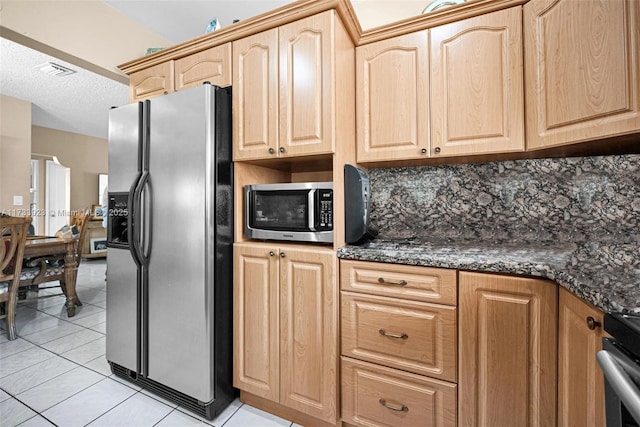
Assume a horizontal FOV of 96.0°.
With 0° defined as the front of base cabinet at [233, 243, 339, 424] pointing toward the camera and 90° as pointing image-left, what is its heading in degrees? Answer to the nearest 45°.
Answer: approximately 45°

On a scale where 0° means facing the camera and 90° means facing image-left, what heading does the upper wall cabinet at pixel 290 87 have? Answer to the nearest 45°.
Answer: approximately 45°

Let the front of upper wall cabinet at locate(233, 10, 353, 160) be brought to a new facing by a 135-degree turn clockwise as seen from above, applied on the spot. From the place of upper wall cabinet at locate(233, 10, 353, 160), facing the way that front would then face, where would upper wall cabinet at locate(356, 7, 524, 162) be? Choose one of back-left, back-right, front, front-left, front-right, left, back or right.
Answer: right

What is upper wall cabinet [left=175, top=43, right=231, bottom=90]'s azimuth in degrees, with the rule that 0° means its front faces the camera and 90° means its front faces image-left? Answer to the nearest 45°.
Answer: approximately 45°

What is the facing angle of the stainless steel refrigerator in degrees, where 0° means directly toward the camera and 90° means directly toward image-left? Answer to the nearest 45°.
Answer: approximately 45°

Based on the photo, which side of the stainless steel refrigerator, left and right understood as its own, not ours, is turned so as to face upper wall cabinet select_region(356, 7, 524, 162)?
left
